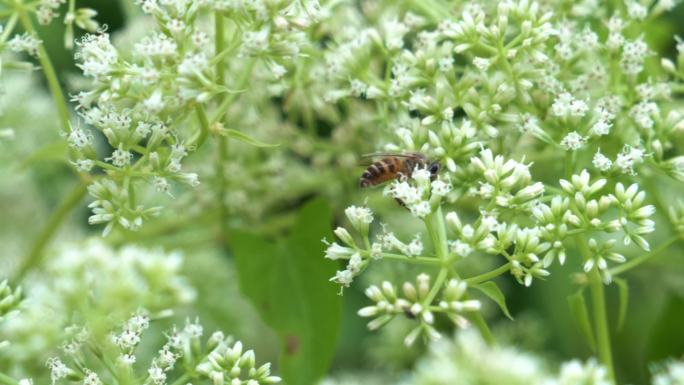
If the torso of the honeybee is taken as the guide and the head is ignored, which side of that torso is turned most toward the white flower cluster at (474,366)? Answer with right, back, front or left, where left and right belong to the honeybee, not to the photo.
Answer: right

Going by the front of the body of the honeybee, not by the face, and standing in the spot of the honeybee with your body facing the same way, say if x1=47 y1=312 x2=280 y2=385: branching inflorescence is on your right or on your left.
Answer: on your right

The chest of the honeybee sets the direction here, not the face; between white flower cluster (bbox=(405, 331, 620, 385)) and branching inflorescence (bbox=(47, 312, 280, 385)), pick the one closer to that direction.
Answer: the white flower cluster

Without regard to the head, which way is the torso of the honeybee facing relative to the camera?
to the viewer's right

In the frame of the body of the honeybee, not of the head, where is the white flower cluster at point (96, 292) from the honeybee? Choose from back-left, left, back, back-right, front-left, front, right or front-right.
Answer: back-right

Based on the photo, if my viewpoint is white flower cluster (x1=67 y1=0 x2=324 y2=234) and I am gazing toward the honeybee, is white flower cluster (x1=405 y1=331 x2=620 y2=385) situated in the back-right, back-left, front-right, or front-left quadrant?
front-right

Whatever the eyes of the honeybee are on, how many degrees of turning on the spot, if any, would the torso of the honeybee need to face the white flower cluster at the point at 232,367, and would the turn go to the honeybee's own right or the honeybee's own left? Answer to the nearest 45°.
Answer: approximately 90° to the honeybee's own right
